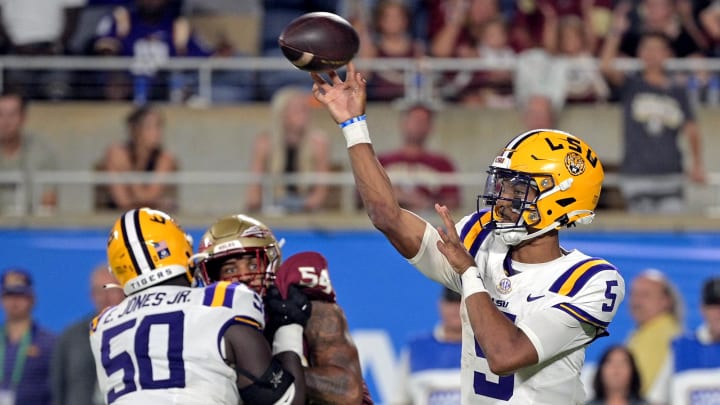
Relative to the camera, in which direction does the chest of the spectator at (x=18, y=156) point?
toward the camera

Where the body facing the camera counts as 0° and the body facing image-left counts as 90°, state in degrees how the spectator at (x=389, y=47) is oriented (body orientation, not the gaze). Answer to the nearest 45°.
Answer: approximately 0°

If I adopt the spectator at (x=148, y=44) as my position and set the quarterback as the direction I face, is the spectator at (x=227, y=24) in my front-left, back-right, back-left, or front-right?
back-left

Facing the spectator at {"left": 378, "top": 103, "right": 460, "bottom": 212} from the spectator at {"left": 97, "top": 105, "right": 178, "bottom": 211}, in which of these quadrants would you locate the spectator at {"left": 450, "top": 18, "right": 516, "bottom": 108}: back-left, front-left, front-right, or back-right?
front-left

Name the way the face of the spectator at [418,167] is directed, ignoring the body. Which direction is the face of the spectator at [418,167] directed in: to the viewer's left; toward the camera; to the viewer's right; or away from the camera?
toward the camera

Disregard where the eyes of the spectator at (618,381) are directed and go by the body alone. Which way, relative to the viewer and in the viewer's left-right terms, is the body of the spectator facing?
facing the viewer

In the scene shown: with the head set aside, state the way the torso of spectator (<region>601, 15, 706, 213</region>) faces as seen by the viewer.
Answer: toward the camera

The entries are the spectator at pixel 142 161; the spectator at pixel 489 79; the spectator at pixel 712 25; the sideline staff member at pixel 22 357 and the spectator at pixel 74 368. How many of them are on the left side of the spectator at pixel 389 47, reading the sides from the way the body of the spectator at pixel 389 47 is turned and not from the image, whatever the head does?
2

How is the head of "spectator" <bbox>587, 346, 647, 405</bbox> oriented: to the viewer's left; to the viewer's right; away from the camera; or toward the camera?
toward the camera

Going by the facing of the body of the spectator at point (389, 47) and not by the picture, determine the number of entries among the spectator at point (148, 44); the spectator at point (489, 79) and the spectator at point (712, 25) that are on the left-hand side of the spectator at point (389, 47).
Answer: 2

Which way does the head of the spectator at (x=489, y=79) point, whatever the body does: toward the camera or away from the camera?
toward the camera
